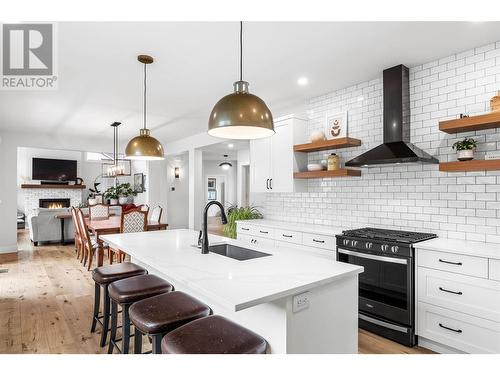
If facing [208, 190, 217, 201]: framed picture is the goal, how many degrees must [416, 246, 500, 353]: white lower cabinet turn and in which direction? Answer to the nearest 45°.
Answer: approximately 90° to its right

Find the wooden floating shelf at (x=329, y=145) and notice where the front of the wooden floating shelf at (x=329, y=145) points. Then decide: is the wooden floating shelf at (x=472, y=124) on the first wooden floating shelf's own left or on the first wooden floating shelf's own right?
on the first wooden floating shelf's own left

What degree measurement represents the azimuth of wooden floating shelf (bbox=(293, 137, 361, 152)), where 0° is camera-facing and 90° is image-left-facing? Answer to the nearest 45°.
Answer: approximately 45°

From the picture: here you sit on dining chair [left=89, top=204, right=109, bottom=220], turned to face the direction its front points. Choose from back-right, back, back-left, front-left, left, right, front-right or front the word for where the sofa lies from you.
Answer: back-right

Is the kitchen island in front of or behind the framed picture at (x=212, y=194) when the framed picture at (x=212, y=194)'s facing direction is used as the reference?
in front

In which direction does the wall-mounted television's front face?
toward the camera

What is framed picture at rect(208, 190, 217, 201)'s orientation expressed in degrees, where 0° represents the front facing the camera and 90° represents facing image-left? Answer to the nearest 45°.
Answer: approximately 0°

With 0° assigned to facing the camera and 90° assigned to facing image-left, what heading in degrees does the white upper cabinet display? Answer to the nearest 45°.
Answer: approximately 45°

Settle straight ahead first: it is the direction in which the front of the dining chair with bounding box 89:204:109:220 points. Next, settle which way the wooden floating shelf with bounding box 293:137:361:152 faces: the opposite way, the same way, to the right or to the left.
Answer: to the right

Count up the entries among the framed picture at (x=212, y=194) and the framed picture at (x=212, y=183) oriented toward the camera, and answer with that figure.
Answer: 2

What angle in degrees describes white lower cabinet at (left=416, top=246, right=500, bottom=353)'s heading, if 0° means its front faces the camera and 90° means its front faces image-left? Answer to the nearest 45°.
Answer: approximately 45°

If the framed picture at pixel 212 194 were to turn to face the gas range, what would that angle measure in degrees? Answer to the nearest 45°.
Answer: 0° — it already faces it

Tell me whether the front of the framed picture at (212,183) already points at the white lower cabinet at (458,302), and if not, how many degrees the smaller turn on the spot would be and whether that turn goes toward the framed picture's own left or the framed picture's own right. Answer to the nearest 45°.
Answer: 0° — it already faces it
